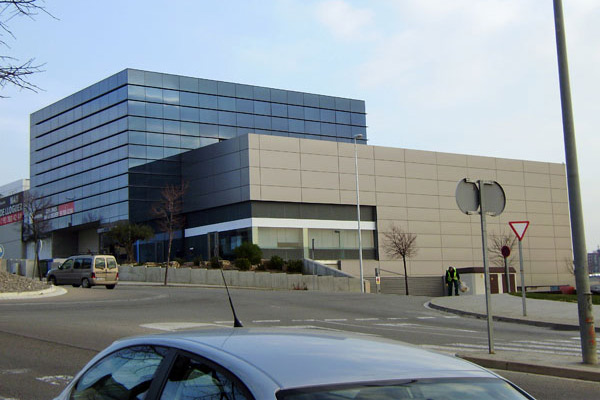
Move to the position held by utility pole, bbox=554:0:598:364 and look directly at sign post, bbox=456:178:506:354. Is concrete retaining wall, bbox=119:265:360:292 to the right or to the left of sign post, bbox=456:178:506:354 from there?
right

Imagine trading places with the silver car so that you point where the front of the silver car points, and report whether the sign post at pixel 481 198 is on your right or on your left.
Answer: on your left

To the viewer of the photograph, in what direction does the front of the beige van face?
facing away from the viewer and to the left of the viewer

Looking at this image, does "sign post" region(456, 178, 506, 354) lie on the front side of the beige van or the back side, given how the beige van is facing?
on the back side
